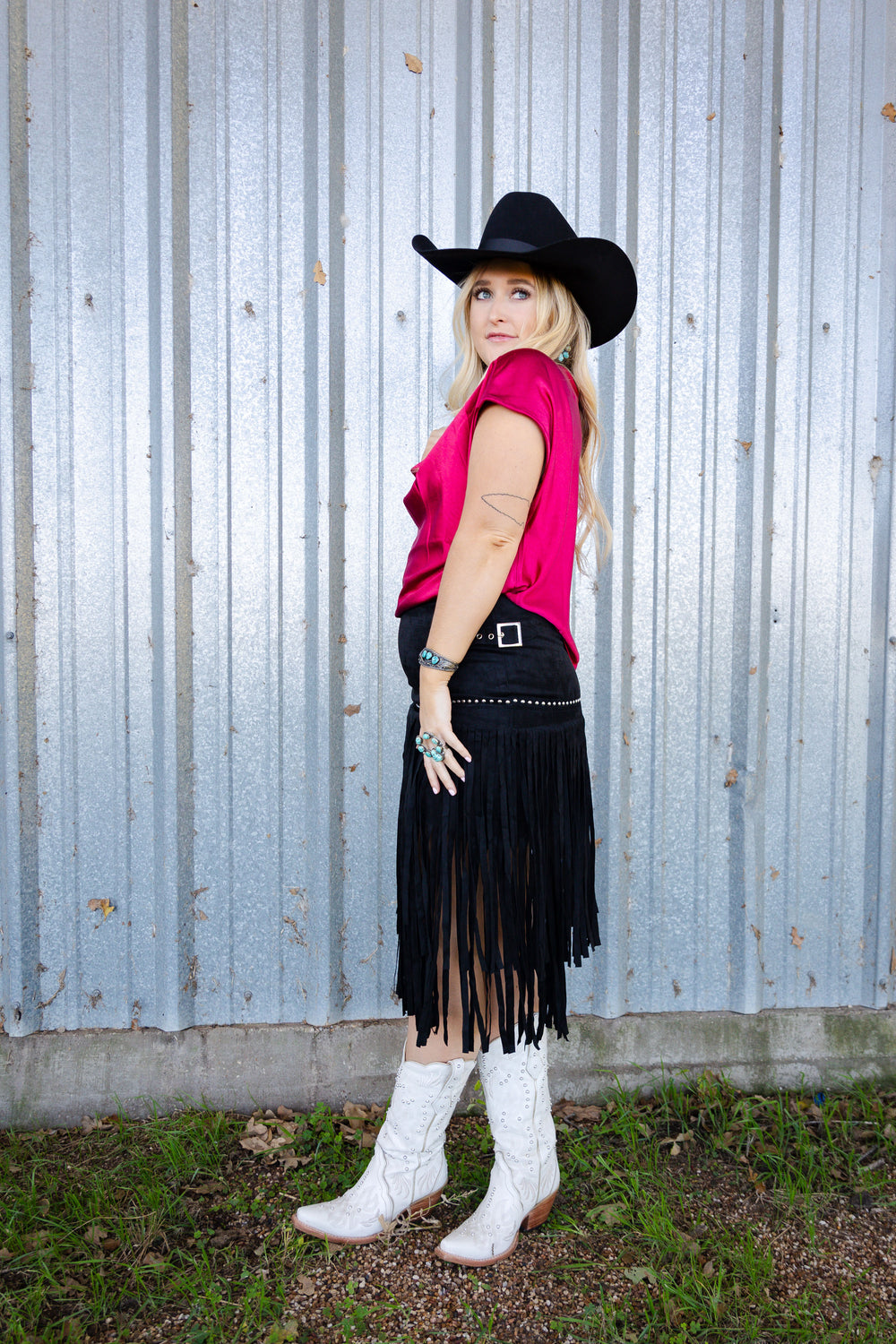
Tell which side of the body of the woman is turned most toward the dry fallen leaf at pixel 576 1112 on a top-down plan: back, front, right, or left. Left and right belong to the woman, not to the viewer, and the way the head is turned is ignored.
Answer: right

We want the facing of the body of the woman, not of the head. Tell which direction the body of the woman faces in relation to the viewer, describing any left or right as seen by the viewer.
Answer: facing to the left of the viewer

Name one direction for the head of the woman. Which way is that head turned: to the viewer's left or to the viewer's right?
to the viewer's left
